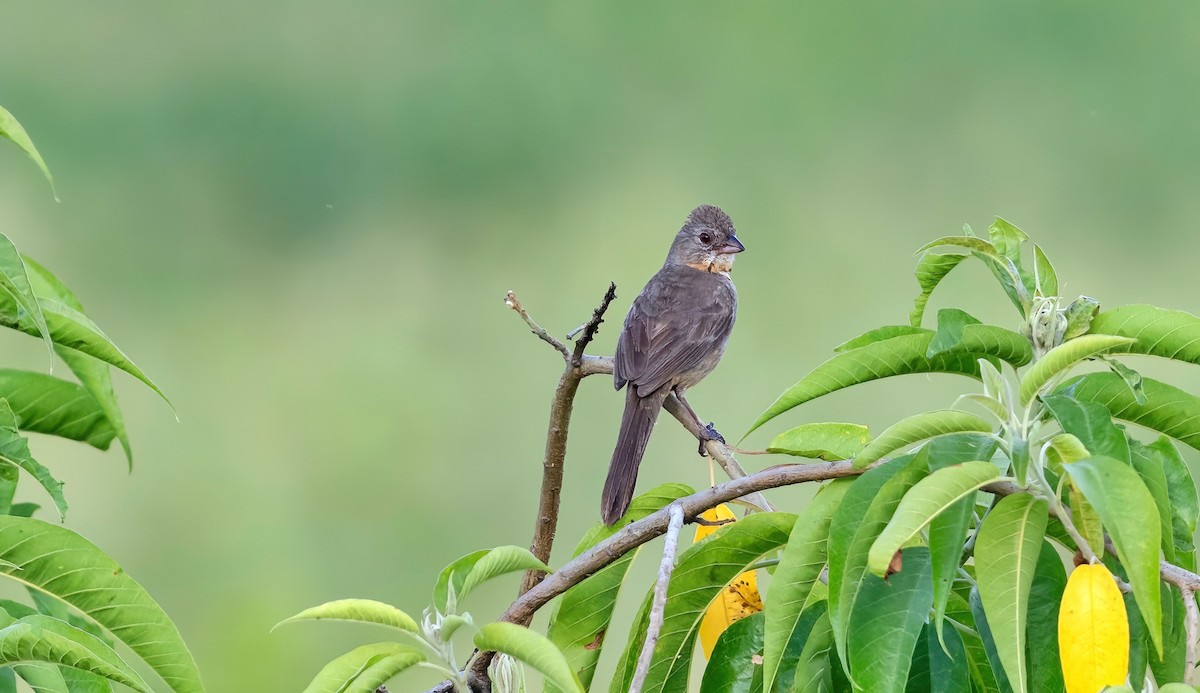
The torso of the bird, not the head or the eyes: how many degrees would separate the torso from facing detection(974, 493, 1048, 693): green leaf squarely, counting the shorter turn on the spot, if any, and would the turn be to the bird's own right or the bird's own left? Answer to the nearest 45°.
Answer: approximately 45° to the bird's own right

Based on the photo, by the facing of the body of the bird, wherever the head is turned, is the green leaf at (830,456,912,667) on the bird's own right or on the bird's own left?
on the bird's own right

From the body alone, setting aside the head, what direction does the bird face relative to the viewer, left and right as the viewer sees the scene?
facing away from the viewer and to the right of the viewer

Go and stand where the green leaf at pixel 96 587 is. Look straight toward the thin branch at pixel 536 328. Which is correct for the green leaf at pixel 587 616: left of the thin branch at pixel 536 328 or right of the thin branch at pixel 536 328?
right

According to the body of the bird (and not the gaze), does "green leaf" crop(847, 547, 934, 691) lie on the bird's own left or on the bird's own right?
on the bird's own right

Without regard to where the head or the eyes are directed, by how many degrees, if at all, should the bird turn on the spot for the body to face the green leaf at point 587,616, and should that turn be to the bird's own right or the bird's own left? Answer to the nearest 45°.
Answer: approximately 135° to the bird's own left

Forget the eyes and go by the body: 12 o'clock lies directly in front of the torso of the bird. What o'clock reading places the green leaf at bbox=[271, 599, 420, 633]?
The green leaf is roughly at 7 o'clock from the bird.

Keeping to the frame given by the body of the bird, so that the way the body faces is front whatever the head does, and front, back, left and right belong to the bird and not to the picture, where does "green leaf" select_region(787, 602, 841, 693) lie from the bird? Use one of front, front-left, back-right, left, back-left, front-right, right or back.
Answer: front-right
